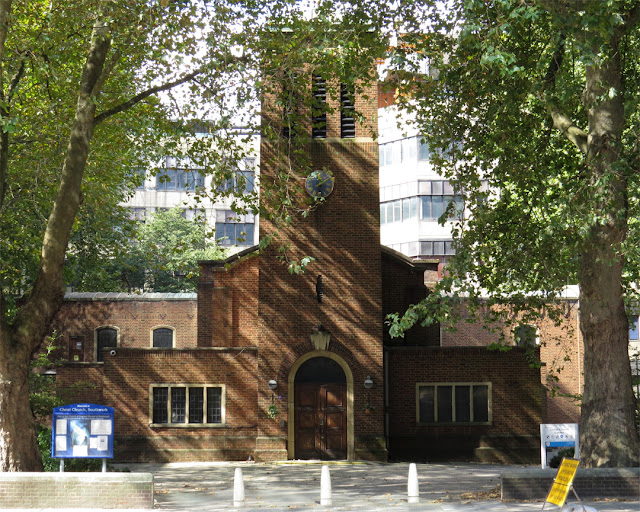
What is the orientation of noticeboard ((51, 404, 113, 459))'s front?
toward the camera

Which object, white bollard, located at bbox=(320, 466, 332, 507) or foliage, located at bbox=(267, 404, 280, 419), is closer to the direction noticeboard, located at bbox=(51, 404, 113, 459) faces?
the white bollard

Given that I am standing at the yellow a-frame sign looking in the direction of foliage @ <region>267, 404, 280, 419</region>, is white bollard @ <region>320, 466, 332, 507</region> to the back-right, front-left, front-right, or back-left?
front-left

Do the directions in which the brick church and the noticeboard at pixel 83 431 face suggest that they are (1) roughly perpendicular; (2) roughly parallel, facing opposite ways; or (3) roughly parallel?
roughly parallel

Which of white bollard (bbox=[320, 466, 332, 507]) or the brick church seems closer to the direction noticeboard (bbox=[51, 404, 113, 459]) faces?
the white bollard

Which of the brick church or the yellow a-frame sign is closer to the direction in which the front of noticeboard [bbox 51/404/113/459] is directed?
the yellow a-frame sign

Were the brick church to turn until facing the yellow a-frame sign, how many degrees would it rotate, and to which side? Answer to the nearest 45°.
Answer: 0° — it already faces it

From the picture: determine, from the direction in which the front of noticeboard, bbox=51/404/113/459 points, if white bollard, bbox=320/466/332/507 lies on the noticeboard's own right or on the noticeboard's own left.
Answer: on the noticeboard's own left

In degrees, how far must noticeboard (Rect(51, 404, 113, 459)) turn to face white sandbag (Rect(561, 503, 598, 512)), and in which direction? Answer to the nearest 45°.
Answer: approximately 45° to its left

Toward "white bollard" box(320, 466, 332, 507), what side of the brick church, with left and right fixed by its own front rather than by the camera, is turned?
front

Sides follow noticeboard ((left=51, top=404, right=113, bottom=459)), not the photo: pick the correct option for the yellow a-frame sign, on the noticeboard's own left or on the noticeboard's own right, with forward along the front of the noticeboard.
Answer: on the noticeboard's own left

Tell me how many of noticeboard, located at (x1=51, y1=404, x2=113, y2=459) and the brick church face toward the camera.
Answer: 2

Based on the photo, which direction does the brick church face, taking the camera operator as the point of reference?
facing the viewer
